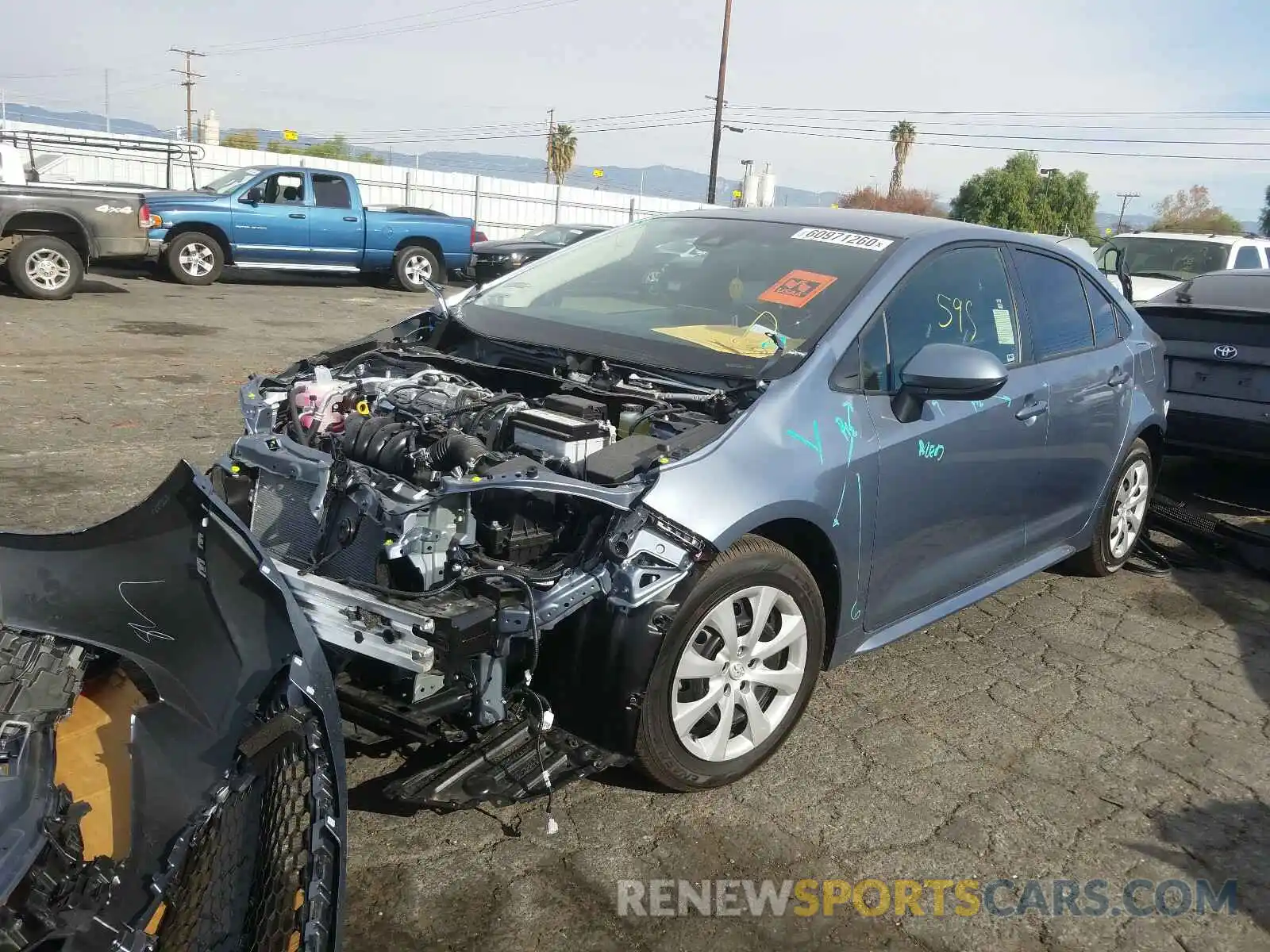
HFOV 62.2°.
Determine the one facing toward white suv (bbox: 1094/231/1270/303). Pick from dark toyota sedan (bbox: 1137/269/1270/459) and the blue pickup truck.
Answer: the dark toyota sedan

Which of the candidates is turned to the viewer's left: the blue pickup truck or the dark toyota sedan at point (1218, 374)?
the blue pickup truck

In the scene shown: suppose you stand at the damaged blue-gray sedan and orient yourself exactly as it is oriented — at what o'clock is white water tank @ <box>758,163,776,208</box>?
The white water tank is roughly at 5 o'clock from the damaged blue-gray sedan.

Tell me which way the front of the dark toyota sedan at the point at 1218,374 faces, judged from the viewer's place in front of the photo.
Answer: facing away from the viewer

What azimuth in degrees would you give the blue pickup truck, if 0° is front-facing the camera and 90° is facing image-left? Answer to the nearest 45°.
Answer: approximately 90°

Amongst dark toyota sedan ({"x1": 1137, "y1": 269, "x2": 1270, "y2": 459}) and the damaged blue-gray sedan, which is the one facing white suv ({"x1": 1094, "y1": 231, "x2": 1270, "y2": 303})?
the dark toyota sedan

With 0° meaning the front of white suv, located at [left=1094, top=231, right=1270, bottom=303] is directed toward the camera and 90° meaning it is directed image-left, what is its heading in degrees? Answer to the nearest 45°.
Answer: approximately 45°

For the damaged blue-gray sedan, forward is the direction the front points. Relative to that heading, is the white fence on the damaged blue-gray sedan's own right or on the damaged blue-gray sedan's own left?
on the damaged blue-gray sedan's own right

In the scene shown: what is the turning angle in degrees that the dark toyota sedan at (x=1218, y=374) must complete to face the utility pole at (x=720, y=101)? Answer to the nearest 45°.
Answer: approximately 45° to its left

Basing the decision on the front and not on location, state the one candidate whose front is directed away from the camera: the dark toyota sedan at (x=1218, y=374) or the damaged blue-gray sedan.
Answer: the dark toyota sedan
